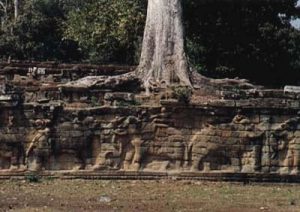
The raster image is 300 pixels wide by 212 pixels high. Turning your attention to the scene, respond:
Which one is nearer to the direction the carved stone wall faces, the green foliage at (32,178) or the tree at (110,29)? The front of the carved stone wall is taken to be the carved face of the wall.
the green foliage

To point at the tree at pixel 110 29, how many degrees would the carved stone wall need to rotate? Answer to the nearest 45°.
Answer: approximately 180°

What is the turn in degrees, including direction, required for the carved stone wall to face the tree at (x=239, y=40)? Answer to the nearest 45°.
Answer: approximately 180°

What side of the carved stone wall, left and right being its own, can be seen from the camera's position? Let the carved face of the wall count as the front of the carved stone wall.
front
